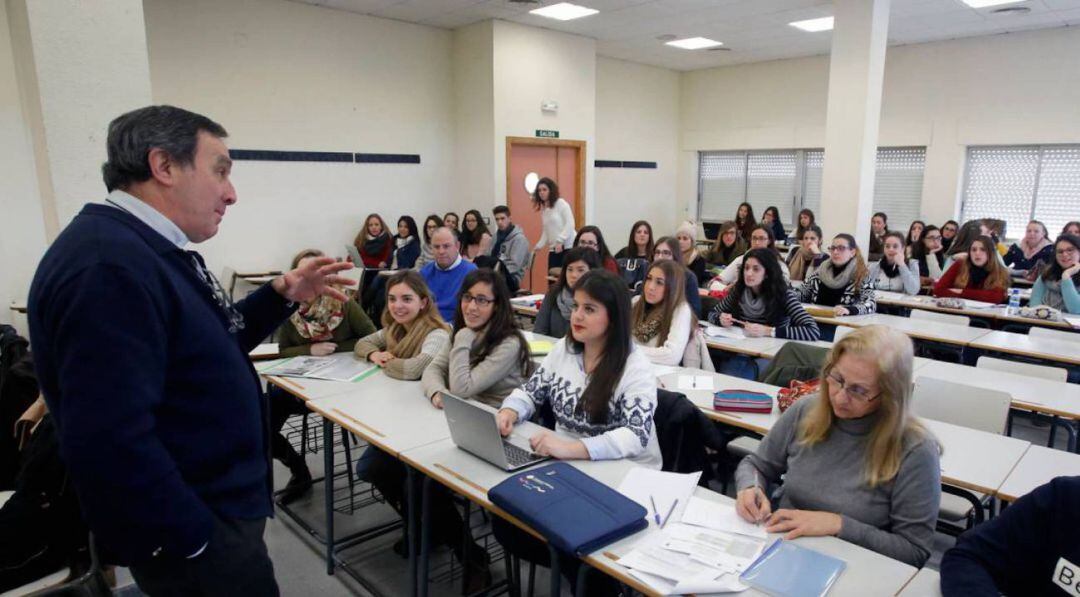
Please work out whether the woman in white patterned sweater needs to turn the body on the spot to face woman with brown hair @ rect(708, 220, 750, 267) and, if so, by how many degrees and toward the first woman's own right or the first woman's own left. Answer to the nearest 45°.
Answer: approximately 135° to the first woman's own right

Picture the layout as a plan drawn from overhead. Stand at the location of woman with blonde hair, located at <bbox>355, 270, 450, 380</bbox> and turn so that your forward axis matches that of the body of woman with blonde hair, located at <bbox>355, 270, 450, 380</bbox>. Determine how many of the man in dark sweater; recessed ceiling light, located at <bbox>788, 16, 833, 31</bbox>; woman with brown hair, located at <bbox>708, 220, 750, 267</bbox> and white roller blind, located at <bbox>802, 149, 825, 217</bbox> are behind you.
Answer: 3

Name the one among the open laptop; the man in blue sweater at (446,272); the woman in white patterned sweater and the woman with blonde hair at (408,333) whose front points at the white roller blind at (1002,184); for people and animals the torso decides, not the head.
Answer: the open laptop

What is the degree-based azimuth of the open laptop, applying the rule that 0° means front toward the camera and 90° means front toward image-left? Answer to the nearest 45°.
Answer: approximately 225°

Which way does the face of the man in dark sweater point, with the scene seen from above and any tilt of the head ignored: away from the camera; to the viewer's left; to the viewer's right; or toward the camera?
to the viewer's right

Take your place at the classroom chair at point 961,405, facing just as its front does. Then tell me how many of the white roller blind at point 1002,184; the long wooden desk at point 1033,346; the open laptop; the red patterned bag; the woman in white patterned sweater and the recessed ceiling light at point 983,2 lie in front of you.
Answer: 3

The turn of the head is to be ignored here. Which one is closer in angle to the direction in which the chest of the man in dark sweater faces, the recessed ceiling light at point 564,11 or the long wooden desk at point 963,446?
the long wooden desk

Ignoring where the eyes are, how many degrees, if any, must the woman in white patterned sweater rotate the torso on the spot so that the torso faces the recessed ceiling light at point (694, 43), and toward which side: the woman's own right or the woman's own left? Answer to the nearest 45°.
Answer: approximately 135° to the woman's own right

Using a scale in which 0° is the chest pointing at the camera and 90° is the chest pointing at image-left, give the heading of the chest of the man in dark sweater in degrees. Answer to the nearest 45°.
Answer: approximately 270°

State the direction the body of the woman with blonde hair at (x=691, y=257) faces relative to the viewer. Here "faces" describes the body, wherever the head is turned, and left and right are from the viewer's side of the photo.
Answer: facing the viewer and to the left of the viewer

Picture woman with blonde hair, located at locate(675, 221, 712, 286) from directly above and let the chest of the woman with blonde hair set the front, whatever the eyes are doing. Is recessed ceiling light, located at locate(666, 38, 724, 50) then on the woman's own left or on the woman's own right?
on the woman's own right

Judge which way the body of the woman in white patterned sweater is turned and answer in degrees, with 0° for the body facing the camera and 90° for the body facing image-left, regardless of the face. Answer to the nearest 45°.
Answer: approximately 45°

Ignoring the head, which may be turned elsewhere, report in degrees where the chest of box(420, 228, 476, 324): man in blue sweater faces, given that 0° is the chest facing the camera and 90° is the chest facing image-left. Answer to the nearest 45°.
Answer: approximately 45°

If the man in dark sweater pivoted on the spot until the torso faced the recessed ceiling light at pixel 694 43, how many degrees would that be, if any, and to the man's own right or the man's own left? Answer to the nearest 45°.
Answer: approximately 45° to the man's own left

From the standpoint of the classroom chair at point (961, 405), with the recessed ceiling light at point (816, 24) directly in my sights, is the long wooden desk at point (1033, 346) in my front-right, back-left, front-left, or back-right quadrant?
front-right

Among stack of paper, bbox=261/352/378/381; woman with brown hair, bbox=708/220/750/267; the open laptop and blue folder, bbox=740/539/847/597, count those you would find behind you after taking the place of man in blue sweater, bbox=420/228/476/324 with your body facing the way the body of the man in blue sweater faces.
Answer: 1

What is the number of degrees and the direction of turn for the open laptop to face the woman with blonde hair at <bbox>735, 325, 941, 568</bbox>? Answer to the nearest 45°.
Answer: approximately 90° to its right

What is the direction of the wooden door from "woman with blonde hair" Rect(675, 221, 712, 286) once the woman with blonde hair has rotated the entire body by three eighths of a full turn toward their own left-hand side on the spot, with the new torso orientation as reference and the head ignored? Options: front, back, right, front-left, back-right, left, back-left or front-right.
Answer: back-left
